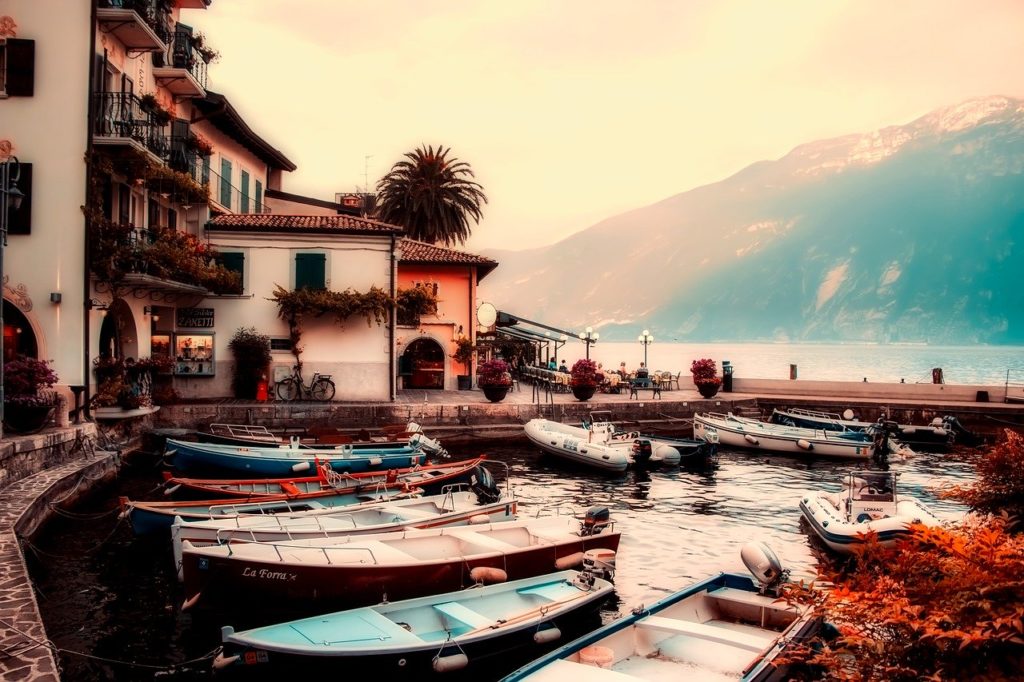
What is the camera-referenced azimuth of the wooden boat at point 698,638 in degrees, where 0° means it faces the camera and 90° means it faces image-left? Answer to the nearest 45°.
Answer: approximately 45°

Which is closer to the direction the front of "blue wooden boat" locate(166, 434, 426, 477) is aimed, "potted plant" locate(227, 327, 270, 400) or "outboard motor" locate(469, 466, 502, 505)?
the potted plant

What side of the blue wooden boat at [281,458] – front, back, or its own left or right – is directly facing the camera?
left

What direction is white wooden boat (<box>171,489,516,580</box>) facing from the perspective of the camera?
to the viewer's left

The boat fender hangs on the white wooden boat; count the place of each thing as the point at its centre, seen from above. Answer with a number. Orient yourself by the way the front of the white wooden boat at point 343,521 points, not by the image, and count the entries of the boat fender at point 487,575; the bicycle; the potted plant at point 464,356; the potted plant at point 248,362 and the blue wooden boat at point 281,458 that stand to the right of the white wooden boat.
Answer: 4

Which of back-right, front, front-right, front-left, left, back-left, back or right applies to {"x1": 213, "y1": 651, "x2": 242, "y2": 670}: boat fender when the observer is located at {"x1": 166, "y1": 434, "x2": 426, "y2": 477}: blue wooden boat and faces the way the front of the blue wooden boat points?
left
